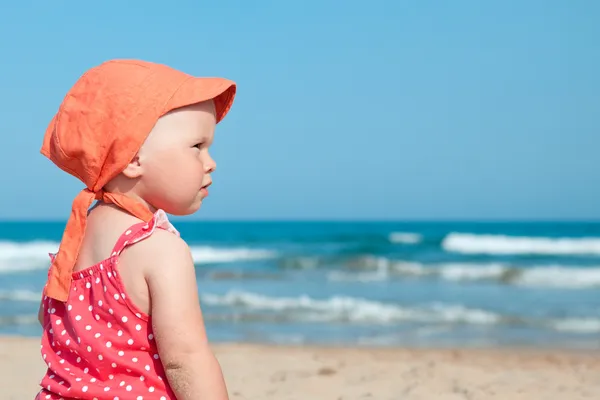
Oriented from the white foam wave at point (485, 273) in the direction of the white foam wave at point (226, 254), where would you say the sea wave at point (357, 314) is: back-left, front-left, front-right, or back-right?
back-left

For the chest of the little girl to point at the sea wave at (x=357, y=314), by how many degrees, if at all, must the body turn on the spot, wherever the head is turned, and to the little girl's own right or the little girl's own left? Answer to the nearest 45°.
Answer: approximately 45° to the little girl's own left

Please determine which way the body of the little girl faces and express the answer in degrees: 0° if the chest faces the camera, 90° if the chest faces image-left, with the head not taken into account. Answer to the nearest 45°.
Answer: approximately 225°

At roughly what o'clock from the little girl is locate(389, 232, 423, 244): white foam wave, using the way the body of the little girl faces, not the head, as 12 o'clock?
The white foam wave is roughly at 11 o'clock from the little girl.

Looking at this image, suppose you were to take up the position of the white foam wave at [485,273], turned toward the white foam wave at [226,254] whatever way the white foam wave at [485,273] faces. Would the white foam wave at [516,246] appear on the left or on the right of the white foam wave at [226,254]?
right

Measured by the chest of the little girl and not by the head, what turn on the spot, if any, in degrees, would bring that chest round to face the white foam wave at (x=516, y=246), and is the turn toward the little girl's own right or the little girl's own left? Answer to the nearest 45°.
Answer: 0° — they already face it

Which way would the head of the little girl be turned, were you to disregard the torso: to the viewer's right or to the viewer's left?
to the viewer's right

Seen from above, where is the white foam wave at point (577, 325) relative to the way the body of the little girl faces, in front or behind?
in front

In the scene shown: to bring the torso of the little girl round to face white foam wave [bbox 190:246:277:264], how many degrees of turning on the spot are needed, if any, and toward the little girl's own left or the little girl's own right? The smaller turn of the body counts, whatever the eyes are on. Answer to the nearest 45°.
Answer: approximately 45° to the little girl's own left
